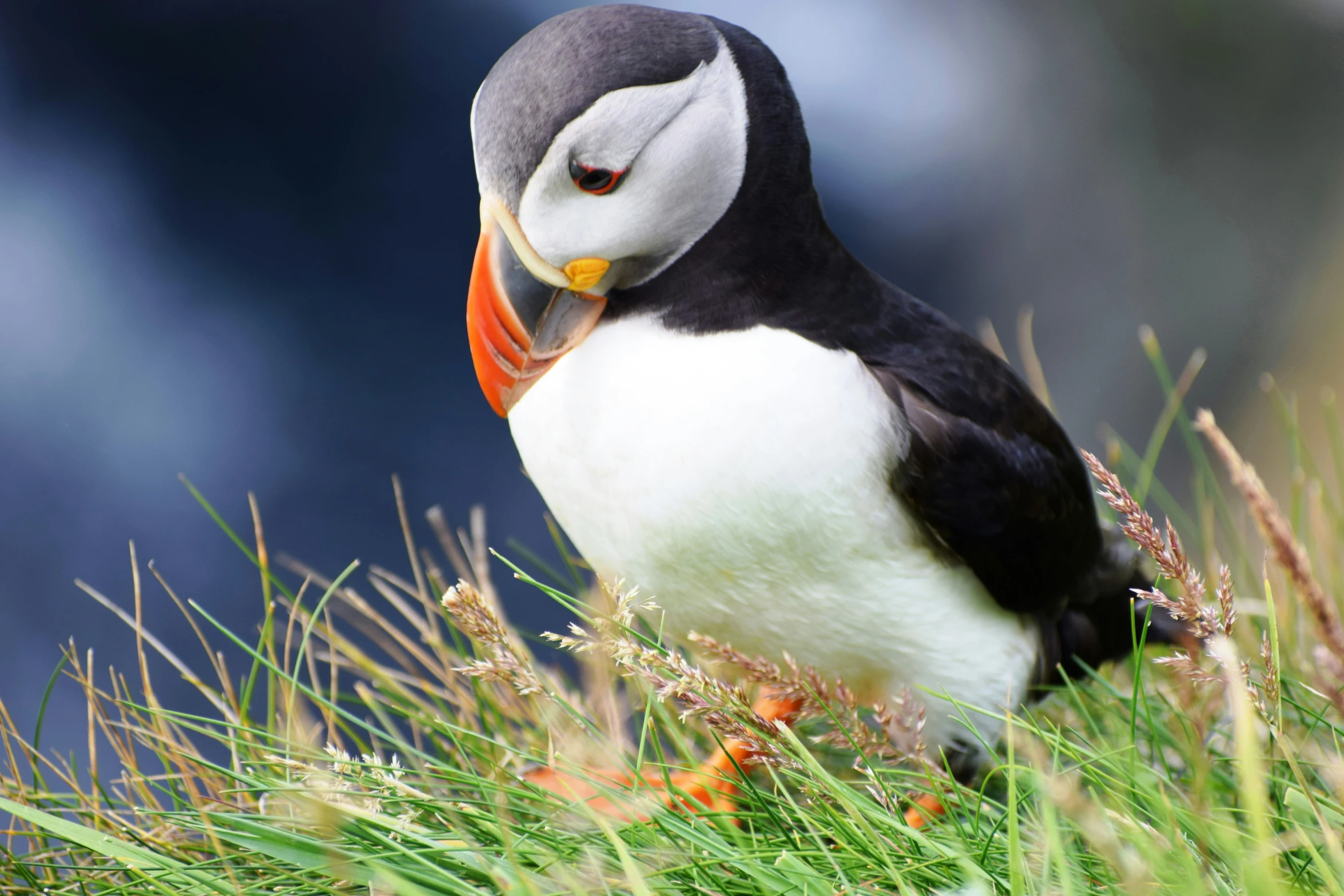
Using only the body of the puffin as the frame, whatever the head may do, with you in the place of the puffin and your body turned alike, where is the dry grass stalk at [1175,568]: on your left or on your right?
on your left

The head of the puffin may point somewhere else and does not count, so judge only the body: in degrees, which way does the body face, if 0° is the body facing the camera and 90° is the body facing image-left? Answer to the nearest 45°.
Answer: approximately 45°

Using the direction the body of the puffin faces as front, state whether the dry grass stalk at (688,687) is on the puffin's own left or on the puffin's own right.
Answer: on the puffin's own left

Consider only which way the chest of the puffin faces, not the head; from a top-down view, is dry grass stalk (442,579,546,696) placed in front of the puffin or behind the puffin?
in front

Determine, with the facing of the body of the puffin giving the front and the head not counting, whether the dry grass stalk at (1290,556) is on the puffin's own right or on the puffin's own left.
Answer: on the puffin's own left
